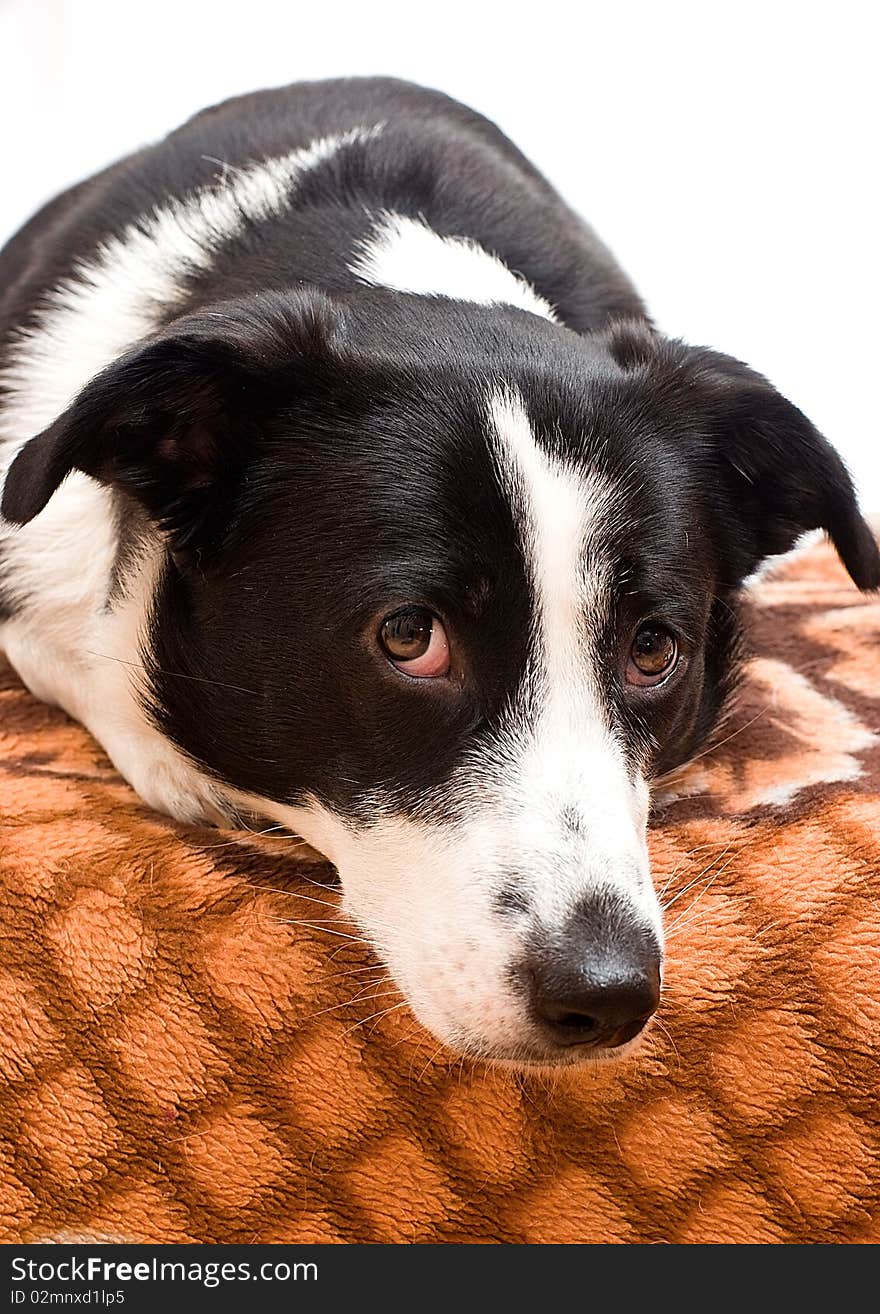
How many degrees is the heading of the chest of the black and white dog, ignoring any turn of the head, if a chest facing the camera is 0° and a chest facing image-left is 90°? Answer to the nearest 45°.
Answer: approximately 315°
